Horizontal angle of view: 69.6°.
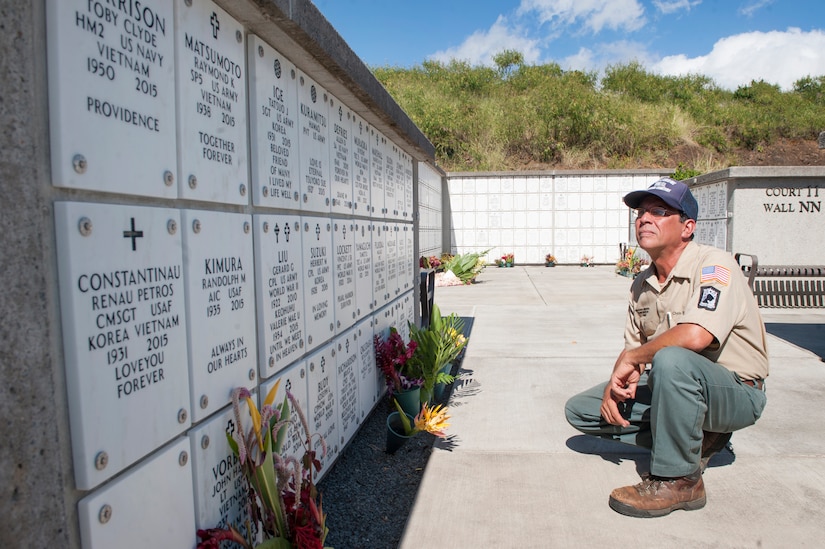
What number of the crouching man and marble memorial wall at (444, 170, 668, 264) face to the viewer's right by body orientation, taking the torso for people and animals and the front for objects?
0

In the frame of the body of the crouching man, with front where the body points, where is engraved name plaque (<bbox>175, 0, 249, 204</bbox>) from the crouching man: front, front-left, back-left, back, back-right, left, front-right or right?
front

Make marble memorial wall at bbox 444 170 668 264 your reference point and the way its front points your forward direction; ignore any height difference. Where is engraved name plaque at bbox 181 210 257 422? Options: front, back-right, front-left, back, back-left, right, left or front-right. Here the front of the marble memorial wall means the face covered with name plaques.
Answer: front

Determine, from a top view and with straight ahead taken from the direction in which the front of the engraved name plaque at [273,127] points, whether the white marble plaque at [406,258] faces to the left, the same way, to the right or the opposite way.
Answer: the same way

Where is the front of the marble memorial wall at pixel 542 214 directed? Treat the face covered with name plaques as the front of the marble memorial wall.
toward the camera

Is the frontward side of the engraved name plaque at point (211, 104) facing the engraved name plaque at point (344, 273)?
no

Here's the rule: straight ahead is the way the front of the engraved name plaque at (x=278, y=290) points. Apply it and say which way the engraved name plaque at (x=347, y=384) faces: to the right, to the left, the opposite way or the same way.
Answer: the same way

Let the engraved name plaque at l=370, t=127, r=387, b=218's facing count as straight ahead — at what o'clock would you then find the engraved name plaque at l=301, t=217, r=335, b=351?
the engraved name plaque at l=301, t=217, r=335, b=351 is roughly at 2 o'clock from the engraved name plaque at l=370, t=127, r=387, b=218.

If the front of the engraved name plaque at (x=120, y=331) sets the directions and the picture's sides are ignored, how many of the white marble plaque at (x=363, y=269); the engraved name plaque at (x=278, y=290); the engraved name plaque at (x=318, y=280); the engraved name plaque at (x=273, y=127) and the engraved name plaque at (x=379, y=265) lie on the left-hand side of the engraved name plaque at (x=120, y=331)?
5

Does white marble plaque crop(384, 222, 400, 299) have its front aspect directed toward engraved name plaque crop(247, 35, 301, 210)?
no

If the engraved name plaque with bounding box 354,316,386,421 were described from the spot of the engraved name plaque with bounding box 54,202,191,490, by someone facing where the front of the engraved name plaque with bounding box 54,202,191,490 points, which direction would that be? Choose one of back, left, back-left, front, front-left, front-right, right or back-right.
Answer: left

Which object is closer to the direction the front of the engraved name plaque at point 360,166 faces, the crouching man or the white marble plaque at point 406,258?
the crouching man

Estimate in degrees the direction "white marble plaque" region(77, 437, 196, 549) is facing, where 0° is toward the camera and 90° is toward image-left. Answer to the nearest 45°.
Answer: approximately 315°

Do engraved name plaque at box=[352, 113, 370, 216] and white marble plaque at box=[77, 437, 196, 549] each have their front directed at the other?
no

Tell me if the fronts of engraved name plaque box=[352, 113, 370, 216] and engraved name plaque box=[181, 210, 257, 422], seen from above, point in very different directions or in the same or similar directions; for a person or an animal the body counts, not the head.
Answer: same or similar directions

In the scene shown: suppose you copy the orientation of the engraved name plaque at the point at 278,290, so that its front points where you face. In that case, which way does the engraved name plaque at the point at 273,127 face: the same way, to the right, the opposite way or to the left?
the same way

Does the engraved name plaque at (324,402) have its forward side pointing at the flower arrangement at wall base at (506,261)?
no

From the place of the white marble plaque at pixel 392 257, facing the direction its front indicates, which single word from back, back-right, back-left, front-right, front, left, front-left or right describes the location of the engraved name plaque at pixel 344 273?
front-right

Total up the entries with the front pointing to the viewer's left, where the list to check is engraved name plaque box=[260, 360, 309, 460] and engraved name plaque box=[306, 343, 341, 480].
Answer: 0

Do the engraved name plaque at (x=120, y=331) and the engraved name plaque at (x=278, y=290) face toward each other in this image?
no

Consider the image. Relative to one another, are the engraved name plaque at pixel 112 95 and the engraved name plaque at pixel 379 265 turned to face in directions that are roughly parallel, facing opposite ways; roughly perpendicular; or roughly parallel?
roughly parallel

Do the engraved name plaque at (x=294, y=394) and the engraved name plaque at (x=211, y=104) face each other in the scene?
no
